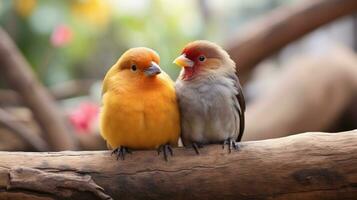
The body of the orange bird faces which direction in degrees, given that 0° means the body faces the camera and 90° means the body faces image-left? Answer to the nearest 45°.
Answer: approximately 0°

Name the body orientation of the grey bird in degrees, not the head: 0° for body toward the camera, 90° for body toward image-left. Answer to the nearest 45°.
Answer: approximately 45°

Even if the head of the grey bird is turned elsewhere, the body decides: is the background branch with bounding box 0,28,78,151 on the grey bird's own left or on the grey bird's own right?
on the grey bird's own right

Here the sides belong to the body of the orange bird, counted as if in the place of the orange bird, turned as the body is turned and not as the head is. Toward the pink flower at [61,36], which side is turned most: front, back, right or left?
back

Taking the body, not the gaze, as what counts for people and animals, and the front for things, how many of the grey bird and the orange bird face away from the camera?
0

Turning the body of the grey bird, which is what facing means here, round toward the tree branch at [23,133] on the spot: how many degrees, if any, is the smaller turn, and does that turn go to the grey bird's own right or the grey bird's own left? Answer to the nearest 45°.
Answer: approximately 90° to the grey bird's own right
